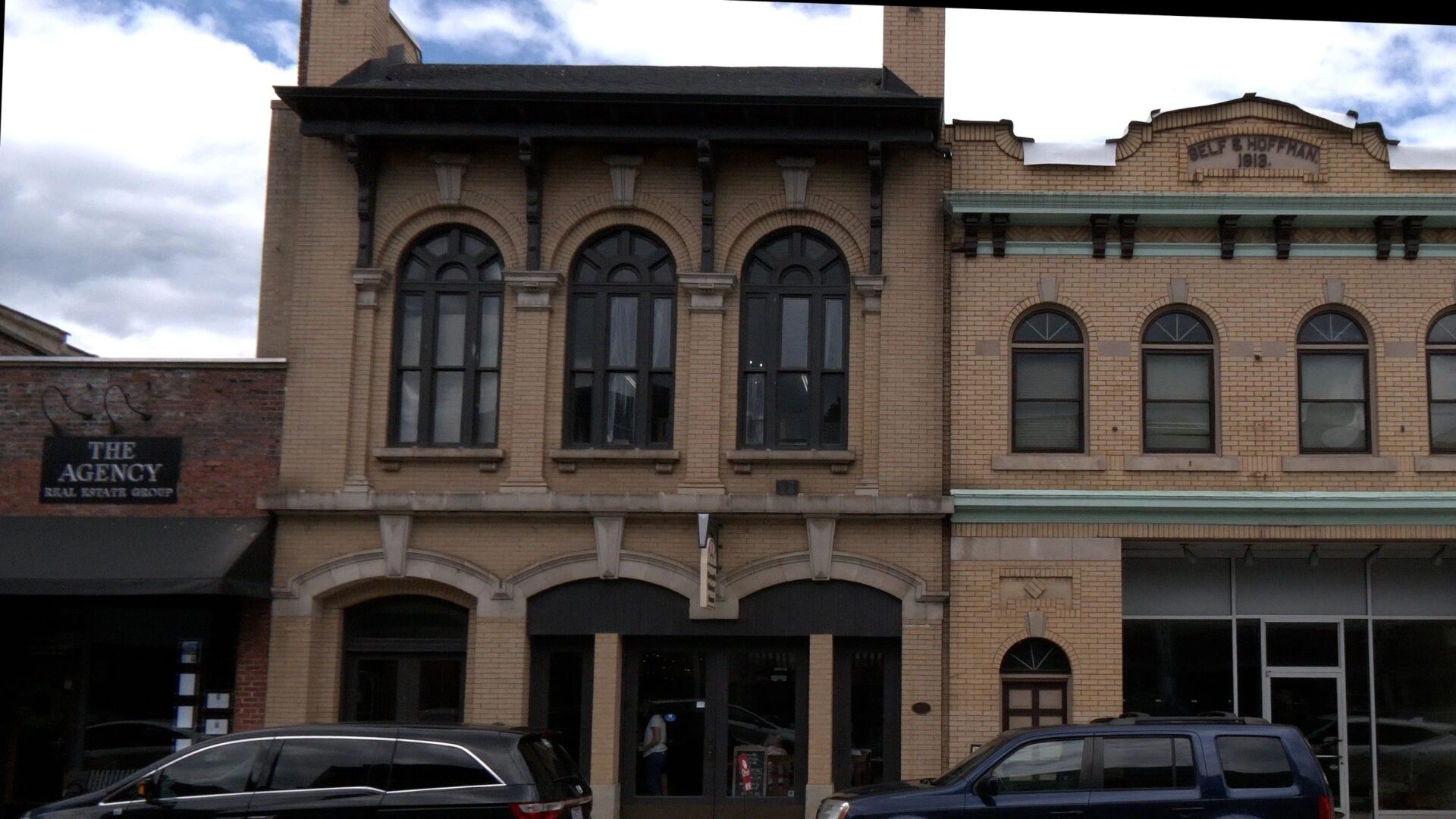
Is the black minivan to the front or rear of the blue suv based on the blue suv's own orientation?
to the front

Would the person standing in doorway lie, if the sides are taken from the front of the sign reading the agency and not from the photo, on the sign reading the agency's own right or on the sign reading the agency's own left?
on the sign reading the agency's own left

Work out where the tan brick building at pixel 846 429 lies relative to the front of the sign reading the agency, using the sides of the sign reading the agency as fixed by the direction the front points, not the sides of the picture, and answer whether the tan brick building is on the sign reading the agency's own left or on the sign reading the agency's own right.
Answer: on the sign reading the agency's own left

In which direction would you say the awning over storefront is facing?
toward the camera

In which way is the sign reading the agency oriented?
toward the camera

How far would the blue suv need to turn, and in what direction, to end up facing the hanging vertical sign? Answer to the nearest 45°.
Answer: approximately 45° to its right

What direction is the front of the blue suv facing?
to the viewer's left

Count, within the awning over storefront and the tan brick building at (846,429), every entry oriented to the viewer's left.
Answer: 0

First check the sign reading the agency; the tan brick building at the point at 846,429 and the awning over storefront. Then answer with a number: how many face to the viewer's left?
0

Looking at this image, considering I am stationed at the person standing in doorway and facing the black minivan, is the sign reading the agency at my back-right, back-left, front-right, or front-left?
front-right

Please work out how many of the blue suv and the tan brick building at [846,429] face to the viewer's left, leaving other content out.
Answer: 1

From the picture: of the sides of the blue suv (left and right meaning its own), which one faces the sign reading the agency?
front

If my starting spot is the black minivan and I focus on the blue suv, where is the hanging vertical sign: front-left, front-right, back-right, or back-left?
front-left

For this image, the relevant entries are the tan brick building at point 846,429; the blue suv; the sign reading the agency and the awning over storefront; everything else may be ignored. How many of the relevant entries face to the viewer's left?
1

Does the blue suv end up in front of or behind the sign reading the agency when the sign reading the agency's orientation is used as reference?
in front
